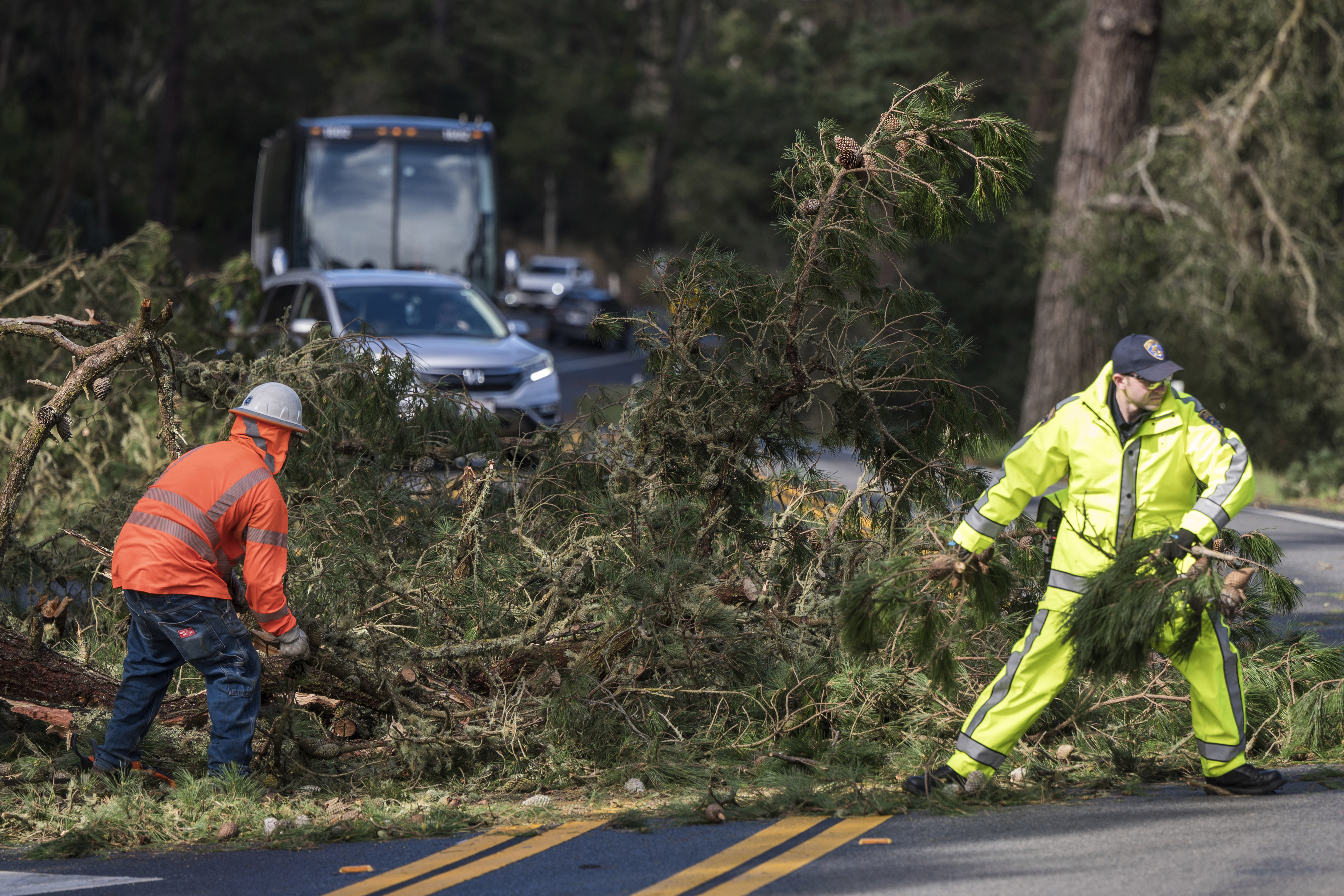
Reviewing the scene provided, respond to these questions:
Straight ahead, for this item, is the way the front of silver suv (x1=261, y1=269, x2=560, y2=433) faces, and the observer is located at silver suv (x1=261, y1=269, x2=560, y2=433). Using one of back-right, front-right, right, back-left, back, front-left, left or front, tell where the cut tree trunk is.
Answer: front-right

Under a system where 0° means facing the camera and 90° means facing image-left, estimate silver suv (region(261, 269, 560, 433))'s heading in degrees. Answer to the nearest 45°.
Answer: approximately 315°

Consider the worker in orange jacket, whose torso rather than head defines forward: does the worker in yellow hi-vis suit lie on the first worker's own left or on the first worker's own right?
on the first worker's own right

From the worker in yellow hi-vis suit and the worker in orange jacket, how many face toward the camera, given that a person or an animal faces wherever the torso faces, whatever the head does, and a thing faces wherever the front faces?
1

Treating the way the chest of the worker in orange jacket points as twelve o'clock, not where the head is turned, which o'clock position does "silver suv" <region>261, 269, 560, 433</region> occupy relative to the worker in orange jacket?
The silver suv is roughly at 11 o'clock from the worker in orange jacket.

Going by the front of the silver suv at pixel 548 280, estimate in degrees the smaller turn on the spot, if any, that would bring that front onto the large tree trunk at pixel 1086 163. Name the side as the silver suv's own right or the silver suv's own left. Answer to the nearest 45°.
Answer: approximately 45° to the silver suv's own left

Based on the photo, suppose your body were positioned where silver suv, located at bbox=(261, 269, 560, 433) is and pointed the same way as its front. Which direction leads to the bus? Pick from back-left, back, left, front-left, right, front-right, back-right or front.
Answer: back-left

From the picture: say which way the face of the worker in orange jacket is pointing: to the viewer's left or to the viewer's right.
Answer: to the viewer's right

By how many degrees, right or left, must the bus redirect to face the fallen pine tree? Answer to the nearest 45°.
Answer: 0° — it already faces it

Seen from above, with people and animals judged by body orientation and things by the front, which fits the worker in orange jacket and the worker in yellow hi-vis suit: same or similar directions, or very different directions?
very different directions
